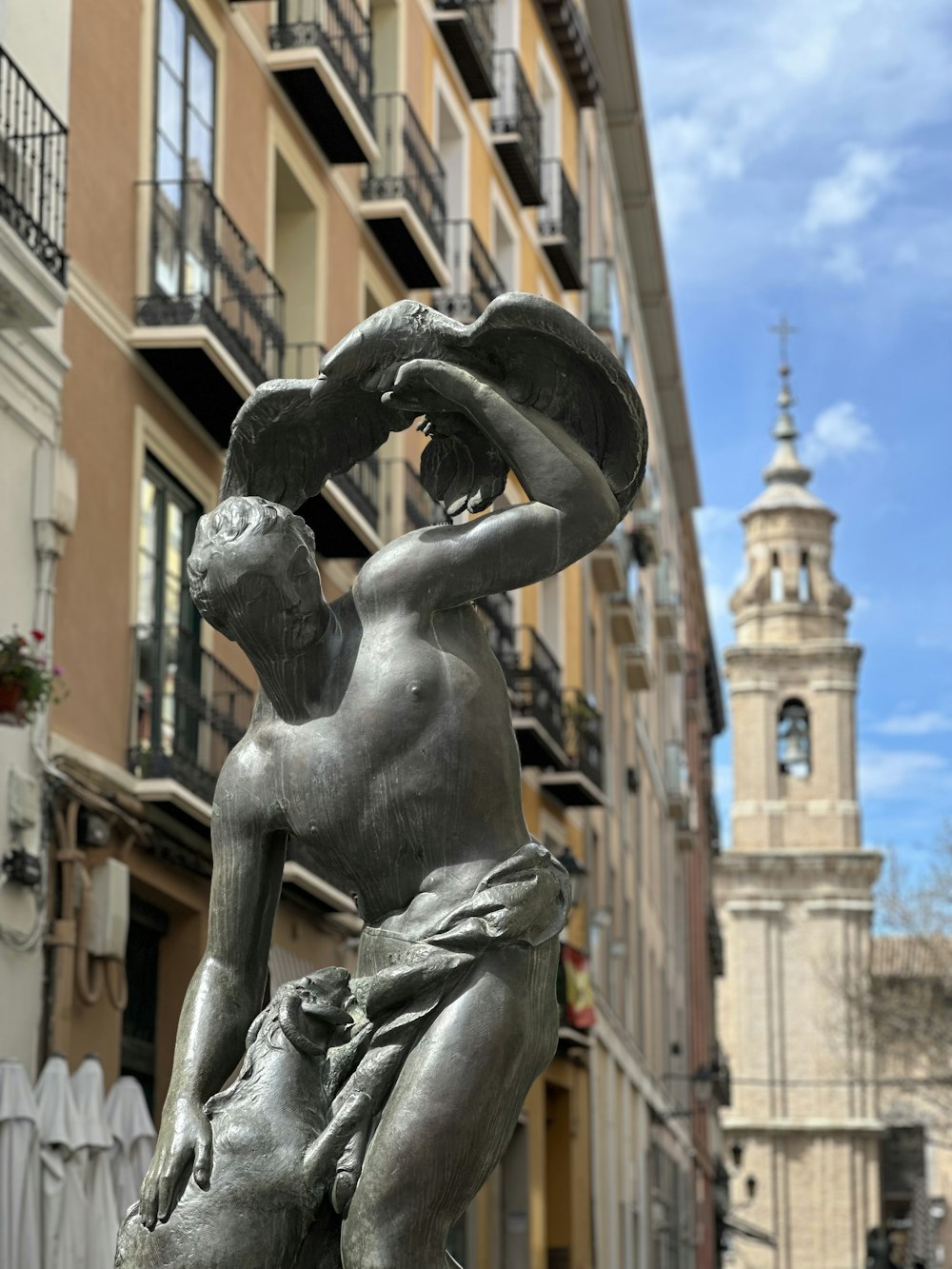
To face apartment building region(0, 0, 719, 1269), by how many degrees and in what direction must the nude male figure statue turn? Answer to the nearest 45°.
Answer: approximately 135° to its right

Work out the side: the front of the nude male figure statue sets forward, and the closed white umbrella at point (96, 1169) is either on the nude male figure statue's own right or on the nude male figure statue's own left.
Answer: on the nude male figure statue's own right

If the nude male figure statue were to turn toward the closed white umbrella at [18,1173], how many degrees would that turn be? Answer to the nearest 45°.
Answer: approximately 135° to its right

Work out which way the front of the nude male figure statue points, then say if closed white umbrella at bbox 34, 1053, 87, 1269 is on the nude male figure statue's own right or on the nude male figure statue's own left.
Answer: on the nude male figure statue's own right

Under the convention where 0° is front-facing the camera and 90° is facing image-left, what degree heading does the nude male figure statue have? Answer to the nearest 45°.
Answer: approximately 45°

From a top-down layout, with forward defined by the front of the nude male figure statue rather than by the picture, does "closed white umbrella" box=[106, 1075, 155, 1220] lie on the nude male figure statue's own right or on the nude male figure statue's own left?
on the nude male figure statue's own right

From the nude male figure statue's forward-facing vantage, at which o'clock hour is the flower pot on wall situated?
The flower pot on wall is roughly at 4 o'clock from the nude male figure statue.
